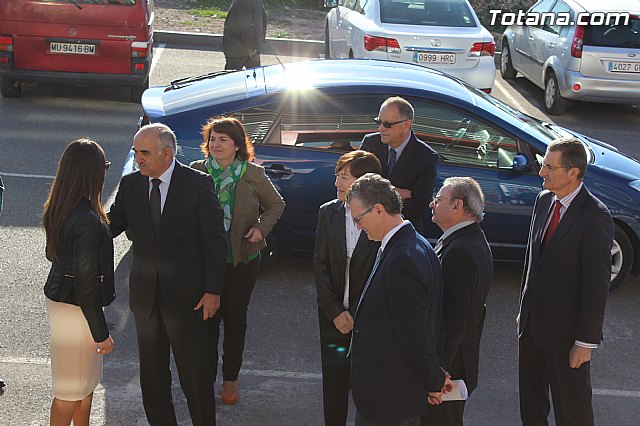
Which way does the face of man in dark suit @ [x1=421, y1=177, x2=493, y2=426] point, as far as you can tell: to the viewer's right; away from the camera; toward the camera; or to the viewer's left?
to the viewer's left

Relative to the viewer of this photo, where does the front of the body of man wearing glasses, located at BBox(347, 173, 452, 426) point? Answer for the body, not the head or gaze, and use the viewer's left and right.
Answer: facing to the left of the viewer

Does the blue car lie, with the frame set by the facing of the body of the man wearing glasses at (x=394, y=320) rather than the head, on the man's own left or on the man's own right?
on the man's own right

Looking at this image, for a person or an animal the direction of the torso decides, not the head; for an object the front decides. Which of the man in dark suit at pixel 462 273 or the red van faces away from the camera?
the red van

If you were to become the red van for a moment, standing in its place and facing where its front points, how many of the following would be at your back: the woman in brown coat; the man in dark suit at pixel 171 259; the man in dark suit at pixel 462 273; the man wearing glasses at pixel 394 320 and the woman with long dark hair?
5

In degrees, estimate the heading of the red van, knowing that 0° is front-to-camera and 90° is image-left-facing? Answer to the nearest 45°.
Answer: approximately 180°

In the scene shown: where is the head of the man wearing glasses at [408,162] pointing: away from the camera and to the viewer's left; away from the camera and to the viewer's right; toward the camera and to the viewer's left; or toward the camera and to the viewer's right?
toward the camera and to the viewer's left

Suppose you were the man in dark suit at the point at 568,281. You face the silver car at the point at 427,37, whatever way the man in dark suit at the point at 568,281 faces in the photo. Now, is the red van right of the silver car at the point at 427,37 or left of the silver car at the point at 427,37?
left

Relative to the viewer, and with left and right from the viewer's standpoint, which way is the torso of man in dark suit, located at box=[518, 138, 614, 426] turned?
facing the viewer and to the left of the viewer

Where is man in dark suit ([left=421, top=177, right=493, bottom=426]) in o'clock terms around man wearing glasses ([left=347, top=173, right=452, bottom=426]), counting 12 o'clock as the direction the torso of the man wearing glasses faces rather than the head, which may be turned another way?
The man in dark suit is roughly at 4 o'clock from the man wearing glasses.

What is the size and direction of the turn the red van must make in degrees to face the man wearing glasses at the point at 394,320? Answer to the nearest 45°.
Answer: approximately 180°

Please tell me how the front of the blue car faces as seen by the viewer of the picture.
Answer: facing to the right of the viewer

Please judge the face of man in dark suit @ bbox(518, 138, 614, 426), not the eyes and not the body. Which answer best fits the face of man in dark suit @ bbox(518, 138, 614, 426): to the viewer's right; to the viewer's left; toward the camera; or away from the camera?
to the viewer's left

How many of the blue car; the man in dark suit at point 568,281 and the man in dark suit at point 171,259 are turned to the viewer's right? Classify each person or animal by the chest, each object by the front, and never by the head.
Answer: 1

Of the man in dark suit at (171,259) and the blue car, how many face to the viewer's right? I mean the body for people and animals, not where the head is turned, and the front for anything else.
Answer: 1
